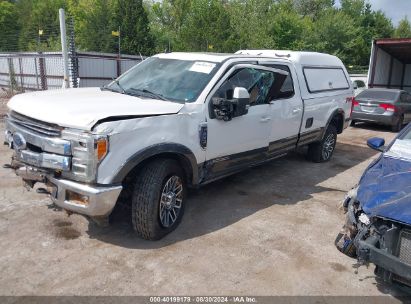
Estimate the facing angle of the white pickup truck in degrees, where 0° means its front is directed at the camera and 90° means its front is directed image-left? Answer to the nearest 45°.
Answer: approximately 45°

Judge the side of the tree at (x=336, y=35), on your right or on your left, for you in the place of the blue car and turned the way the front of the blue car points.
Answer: on your right

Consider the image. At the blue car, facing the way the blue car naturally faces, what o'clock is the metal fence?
The metal fence is roughly at 3 o'clock from the blue car.

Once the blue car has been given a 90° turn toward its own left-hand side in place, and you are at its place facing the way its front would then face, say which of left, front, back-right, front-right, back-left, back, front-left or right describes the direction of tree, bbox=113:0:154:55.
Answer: back

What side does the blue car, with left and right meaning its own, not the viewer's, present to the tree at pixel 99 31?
right

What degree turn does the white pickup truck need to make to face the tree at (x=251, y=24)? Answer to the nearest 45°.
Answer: approximately 135° to its right

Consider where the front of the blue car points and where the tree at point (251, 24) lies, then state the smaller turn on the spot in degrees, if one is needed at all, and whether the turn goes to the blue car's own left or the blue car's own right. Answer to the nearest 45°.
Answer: approximately 135° to the blue car's own right

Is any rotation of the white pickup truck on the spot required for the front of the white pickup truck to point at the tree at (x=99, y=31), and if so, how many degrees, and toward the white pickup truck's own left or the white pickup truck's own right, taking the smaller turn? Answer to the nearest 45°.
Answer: approximately 135° to the white pickup truck's own right

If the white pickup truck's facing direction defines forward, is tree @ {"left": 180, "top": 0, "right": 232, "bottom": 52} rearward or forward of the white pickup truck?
rearward

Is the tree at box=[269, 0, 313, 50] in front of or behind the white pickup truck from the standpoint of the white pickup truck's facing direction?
behind

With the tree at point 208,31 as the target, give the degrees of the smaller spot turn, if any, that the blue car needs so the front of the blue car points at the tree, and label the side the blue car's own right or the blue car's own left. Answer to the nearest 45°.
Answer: approximately 90° to the blue car's own right
